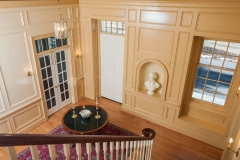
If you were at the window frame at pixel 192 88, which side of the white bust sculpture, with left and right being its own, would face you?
left

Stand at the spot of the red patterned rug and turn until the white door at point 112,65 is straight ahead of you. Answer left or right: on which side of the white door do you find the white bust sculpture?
right

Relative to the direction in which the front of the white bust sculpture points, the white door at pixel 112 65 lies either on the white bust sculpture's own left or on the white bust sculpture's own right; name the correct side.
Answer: on the white bust sculpture's own right

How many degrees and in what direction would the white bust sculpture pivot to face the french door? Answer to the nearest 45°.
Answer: approximately 45° to its right

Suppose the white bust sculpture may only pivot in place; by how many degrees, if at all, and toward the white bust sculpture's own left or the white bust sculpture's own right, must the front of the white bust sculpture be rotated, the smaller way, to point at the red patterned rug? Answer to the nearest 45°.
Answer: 0° — it already faces it

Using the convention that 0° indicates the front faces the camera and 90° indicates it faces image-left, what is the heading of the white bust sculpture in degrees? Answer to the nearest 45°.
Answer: approximately 45°

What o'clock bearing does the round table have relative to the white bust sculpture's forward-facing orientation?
The round table is roughly at 12 o'clock from the white bust sculpture.

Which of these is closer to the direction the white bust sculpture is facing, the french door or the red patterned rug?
the red patterned rug

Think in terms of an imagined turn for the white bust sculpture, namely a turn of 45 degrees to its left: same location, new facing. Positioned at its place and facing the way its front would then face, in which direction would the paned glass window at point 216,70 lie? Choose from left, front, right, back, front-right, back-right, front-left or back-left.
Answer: left
